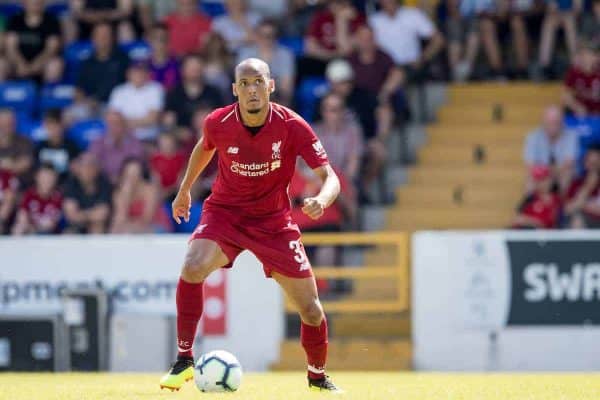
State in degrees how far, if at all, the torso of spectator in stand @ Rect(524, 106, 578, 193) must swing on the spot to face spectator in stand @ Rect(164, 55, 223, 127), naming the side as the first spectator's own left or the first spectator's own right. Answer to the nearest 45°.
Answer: approximately 90° to the first spectator's own right

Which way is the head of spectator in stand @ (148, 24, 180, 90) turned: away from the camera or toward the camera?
toward the camera

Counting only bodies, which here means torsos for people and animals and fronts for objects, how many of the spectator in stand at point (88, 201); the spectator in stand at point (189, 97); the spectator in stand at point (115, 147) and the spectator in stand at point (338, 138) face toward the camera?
4

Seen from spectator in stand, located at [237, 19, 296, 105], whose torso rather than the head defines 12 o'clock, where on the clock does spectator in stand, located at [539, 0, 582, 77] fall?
spectator in stand, located at [539, 0, 582, 77] is roughly at 9 o'clock from spectator in stand, located at [237, 19, 296, 105].

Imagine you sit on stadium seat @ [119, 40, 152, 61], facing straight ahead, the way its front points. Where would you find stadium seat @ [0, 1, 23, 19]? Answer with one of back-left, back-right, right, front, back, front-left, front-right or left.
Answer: back-right

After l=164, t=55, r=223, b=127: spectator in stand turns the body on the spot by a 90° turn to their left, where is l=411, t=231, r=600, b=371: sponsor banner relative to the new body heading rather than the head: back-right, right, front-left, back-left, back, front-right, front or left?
front-right

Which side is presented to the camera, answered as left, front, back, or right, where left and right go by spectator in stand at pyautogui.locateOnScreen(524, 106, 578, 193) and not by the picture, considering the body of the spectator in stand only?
front

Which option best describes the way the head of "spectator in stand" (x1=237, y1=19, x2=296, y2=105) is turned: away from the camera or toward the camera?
toward the camera

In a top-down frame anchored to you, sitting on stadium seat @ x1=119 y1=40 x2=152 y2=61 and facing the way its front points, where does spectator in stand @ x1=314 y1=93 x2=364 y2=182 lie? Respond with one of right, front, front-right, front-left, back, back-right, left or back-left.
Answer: front-left

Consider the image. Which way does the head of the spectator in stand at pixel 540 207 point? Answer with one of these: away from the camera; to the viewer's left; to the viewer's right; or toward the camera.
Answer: toward the camera

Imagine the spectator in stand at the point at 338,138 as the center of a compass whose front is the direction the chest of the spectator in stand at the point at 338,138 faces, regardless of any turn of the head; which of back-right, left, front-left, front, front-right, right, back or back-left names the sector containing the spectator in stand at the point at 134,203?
right

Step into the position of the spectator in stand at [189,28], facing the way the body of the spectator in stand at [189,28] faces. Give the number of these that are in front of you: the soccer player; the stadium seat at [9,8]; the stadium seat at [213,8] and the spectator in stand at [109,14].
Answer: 1

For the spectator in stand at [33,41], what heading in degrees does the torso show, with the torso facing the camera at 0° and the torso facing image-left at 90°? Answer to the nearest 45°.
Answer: approximately 0°

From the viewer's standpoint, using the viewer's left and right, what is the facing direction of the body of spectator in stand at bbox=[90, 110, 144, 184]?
facing the viewer

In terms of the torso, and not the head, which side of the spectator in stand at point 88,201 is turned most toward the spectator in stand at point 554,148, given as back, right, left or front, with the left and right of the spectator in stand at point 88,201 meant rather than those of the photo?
left

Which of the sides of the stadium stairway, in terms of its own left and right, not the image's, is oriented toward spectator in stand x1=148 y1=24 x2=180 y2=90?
right
